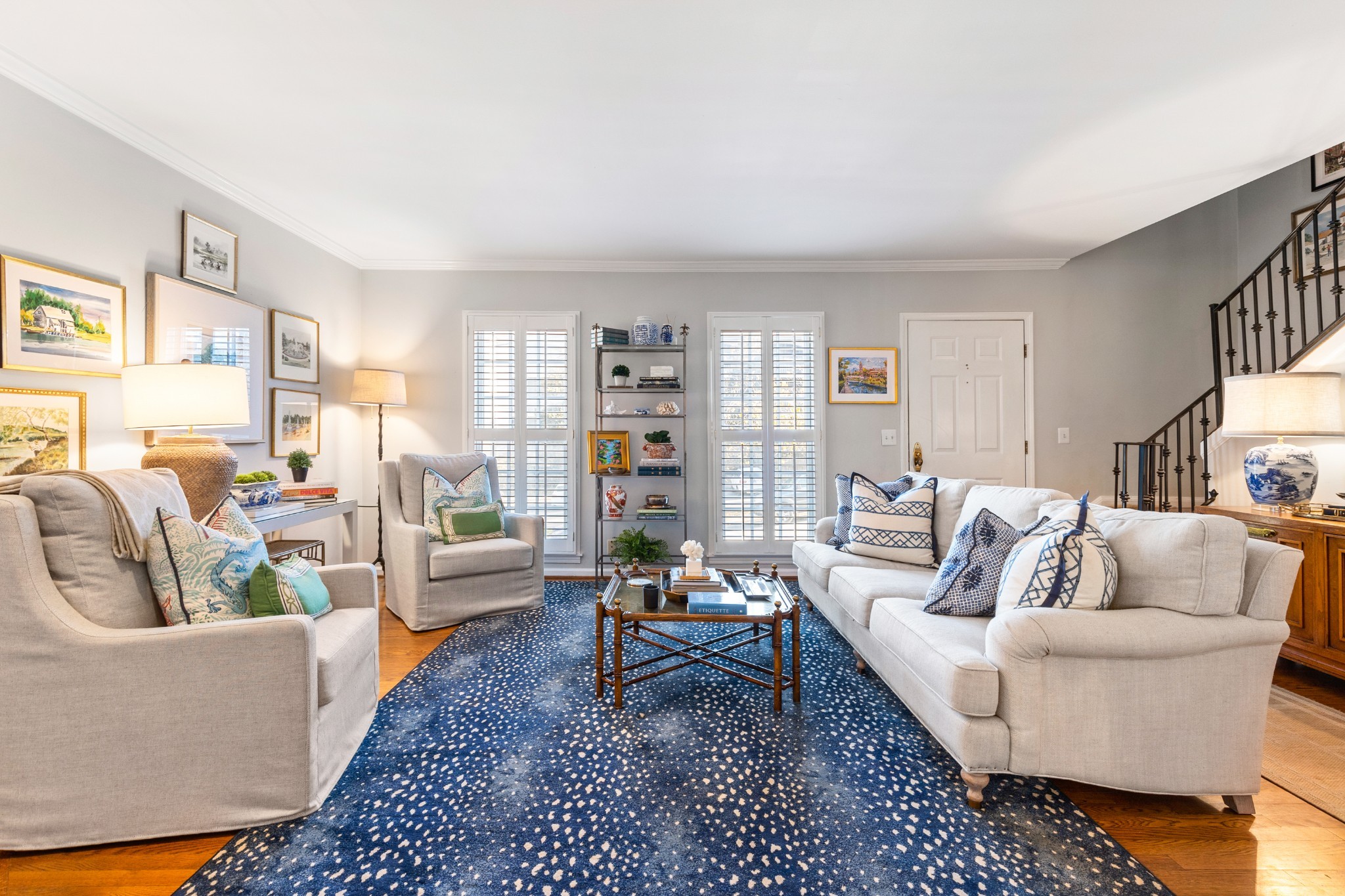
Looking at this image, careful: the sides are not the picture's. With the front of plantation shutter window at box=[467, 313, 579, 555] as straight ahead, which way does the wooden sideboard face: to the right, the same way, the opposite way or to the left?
to the right

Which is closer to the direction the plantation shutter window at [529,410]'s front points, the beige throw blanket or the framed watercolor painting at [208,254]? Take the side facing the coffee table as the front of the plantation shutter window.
the beige throw blanket

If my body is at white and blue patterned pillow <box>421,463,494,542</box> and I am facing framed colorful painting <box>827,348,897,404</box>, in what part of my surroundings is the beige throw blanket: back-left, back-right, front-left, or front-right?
back-right

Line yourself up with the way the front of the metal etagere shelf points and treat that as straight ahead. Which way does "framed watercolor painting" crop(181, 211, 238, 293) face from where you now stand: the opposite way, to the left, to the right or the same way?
to the left

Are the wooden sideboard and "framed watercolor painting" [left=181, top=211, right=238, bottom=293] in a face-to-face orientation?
yes

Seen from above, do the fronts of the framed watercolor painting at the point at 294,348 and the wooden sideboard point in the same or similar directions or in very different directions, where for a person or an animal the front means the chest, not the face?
very different directions

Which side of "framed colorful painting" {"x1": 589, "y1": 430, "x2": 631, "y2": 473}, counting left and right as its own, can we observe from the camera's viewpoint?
front

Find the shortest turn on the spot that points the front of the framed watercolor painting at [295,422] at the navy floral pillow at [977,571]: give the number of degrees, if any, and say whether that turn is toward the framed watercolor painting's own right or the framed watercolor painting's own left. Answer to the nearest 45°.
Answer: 0° — it already faces it

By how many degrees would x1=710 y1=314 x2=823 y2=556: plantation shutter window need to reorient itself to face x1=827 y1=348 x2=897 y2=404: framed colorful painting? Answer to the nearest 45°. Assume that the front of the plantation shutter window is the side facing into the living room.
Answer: approximately 90° to its left

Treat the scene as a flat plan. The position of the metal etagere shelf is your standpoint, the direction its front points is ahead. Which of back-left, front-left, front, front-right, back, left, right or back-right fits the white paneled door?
left

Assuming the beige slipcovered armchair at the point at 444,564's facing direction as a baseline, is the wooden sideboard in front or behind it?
in front

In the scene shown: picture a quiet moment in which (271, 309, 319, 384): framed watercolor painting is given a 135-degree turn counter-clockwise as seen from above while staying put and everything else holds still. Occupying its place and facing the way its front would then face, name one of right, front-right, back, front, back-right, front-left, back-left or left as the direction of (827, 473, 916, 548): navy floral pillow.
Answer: back-right

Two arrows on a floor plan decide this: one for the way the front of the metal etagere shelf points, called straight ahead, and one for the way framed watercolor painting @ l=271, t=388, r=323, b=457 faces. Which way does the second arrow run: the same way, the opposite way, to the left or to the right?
to the left

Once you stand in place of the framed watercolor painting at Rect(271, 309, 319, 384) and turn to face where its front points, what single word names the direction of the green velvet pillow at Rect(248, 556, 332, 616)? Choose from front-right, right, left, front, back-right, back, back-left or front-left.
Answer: front-right

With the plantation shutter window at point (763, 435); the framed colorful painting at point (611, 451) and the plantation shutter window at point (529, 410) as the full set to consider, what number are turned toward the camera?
3

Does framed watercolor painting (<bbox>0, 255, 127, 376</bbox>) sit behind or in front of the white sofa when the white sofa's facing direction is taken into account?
in front

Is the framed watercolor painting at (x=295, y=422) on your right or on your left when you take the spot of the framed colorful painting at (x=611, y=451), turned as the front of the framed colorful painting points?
on your right
